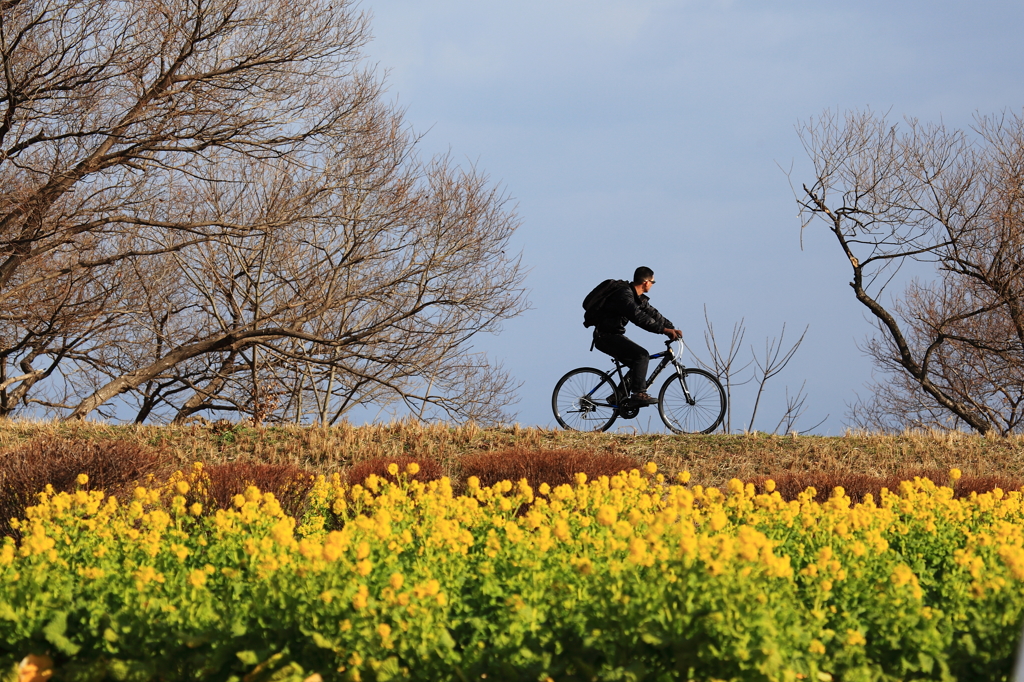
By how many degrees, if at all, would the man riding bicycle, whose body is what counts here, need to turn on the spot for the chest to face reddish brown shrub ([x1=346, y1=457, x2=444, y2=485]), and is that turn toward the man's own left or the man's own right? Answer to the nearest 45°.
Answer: approximately 135° to the man's own right

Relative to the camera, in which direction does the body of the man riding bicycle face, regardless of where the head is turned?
to the viewer's right

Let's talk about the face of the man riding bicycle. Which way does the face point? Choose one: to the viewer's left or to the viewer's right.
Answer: to the viewer's right

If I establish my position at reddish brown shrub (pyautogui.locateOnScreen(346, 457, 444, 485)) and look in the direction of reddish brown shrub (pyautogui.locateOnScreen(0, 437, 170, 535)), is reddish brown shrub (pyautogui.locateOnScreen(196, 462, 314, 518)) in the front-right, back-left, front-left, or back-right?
front-left

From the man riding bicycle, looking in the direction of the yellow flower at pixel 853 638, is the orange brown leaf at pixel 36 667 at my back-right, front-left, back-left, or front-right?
front-right

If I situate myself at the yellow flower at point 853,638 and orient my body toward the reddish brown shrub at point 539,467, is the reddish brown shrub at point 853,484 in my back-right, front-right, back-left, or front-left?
front-right

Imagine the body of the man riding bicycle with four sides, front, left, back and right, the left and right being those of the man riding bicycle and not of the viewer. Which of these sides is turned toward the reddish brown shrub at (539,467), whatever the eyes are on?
right

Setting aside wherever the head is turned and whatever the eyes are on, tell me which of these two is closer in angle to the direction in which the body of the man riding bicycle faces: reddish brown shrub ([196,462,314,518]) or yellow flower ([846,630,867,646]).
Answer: the yellow flower

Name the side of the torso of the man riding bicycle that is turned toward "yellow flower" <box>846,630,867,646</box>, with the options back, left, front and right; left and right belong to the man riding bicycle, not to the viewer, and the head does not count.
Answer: right
